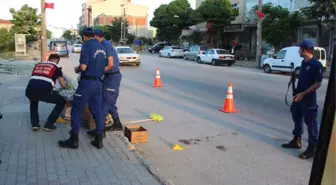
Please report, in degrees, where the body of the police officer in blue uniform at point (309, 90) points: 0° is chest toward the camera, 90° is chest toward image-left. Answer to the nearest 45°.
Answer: approximately 45°

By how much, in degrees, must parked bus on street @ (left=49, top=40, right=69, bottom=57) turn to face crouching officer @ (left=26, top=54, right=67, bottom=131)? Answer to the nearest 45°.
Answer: approximately 45° to its right

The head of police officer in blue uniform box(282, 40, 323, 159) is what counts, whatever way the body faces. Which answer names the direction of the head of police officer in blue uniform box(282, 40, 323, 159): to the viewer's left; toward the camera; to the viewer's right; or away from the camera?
to the viewer's left

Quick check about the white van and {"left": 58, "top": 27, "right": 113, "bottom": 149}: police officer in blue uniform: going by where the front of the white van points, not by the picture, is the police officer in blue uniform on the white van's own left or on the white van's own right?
on the white van's own left

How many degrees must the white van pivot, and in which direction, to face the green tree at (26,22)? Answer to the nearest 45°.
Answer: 0° — it already faces it

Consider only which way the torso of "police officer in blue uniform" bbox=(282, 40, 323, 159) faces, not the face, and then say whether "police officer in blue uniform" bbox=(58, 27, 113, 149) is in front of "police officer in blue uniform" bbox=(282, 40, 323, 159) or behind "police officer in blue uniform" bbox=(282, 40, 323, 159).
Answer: in front

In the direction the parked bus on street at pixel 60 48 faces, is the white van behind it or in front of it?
in front

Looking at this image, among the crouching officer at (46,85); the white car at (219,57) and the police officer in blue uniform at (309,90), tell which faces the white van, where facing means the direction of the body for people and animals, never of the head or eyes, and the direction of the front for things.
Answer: the crouching officer

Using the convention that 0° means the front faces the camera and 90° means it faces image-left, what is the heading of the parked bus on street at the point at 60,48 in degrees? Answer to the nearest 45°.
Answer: approximately 315°

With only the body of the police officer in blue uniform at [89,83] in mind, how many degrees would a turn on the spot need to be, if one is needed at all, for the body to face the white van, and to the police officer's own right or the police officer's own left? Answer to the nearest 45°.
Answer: approximately 90° to the police officer's own right
